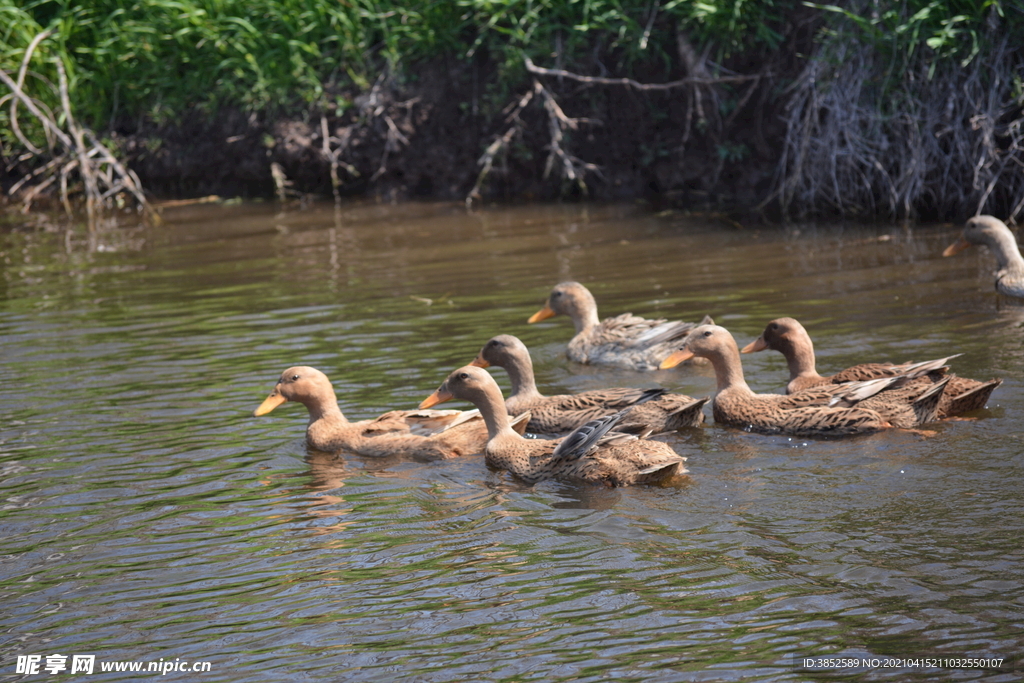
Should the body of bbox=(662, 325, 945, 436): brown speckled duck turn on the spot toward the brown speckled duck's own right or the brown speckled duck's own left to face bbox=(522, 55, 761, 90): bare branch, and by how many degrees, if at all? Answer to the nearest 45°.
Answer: approximately 90° to the brown speckled duck's own right

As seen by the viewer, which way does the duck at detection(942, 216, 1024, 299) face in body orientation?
to the viewer's left

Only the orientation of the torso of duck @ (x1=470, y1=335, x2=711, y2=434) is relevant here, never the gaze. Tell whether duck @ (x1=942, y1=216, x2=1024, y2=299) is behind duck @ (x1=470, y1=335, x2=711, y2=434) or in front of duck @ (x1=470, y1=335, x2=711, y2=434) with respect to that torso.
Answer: behind

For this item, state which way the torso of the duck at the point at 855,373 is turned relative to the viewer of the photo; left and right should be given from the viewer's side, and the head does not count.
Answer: facing to the left of the viewer

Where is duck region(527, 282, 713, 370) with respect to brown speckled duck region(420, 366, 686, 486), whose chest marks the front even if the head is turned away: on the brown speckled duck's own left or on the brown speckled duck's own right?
on the brown speckled duck's own right

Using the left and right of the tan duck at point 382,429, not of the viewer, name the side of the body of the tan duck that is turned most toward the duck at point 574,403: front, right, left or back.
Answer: back

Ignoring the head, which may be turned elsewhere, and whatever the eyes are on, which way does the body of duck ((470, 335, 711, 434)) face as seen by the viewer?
to the viewer's left

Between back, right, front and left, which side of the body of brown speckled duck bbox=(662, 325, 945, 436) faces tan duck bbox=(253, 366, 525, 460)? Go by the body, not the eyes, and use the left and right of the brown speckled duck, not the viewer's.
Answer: front

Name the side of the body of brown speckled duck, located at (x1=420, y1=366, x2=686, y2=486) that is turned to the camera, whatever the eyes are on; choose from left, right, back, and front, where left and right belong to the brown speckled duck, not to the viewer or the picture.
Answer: left

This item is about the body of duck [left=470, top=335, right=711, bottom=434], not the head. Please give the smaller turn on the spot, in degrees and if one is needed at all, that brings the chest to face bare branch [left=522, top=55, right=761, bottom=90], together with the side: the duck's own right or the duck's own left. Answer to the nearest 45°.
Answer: approximately 90° to the duck's own right

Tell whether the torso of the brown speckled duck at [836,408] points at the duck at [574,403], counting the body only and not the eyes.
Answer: yes

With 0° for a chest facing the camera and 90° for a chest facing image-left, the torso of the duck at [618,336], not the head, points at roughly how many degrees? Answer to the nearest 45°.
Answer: approximately 90°

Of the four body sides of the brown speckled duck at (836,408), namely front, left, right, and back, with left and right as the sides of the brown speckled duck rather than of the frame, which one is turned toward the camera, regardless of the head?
left
